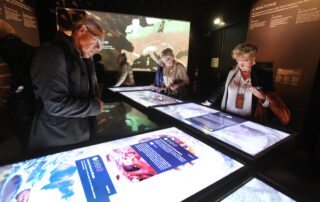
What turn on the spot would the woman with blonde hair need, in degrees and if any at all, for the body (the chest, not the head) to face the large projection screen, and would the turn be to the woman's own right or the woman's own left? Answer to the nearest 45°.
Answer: approximately 135° to the woman's own right

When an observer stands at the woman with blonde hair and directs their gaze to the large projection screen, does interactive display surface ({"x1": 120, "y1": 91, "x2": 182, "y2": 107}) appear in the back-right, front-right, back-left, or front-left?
front-left

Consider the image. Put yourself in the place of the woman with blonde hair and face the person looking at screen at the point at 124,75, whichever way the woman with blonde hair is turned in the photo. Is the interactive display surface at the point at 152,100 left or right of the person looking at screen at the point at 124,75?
left

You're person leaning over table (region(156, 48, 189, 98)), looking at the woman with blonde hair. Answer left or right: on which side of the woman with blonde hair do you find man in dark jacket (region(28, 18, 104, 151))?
right

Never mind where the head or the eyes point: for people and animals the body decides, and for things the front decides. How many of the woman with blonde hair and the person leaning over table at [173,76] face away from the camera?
0

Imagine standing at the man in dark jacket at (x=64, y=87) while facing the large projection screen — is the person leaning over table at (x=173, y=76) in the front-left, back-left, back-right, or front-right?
front-right

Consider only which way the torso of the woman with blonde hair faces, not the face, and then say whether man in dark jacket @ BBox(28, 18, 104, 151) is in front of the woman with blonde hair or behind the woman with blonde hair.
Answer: in front

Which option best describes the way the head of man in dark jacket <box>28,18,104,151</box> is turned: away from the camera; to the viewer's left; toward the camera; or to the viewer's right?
to the viewer's right

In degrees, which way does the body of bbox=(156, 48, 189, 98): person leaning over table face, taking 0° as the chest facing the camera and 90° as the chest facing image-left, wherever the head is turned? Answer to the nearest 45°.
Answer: approximately 45°

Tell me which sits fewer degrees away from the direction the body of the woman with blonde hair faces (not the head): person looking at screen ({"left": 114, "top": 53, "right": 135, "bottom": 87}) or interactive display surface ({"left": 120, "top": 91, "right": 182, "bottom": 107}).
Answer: the interactive display surface

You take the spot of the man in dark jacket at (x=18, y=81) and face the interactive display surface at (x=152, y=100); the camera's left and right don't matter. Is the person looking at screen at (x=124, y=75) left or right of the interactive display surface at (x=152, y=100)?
left

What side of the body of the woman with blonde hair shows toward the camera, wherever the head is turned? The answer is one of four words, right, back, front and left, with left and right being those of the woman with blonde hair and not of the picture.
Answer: front

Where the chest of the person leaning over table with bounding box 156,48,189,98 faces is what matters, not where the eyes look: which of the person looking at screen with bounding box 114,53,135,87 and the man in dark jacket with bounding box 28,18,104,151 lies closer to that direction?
the man in dark jacket

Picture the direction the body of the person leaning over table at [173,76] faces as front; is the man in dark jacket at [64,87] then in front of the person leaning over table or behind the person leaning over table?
in front

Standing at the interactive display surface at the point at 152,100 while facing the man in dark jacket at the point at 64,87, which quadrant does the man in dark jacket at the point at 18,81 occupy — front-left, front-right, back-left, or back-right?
front-right

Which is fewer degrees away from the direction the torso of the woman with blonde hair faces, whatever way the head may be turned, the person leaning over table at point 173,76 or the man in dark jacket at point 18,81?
the man in dark jacket

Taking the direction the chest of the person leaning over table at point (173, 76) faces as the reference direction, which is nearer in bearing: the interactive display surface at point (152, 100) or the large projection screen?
the interactive display surface

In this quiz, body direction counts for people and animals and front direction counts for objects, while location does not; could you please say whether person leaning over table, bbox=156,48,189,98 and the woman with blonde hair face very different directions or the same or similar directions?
same or similar directions
